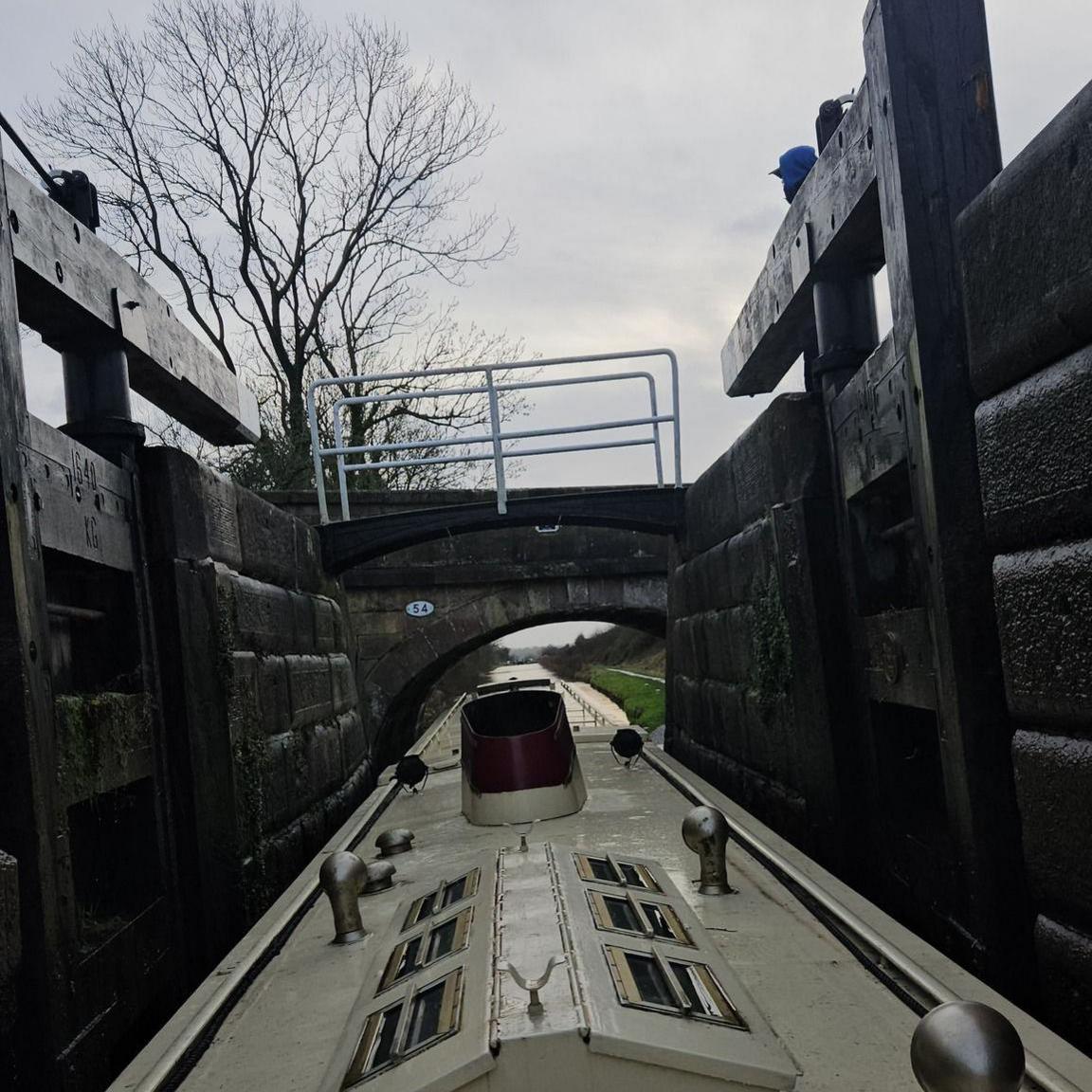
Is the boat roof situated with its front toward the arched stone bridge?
yes

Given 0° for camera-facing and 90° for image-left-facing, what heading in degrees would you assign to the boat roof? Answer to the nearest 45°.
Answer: approximately 180°
